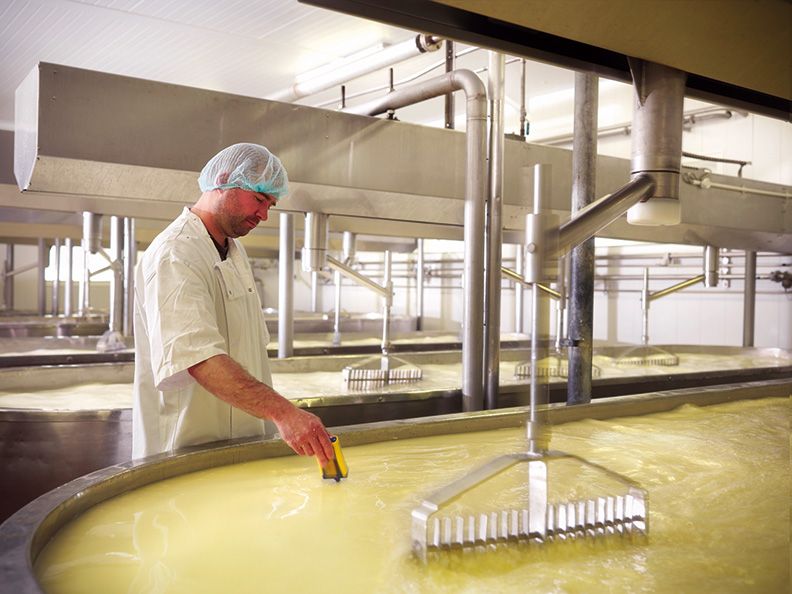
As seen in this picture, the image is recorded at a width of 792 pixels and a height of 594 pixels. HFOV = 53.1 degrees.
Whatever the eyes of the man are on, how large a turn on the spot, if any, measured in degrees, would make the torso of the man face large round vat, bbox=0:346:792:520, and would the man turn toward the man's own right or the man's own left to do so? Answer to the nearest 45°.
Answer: approximately 135° to the man's own left

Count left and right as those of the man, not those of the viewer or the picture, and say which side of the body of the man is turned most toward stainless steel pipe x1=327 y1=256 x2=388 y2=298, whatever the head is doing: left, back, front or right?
left

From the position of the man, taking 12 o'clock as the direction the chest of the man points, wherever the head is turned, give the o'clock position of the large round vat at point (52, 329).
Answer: The large round vat is roughly at 7 o'clock from the man.

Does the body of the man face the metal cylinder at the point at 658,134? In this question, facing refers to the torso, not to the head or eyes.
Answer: yes

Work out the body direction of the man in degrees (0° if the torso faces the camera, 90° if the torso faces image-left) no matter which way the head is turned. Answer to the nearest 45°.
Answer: approximately 315°

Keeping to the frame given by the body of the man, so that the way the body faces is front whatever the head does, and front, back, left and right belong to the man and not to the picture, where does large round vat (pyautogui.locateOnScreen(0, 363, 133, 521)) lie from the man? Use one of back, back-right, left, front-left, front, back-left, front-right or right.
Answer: back

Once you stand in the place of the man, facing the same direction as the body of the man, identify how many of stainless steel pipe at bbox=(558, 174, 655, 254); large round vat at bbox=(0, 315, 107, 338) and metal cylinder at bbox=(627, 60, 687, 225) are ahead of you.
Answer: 2

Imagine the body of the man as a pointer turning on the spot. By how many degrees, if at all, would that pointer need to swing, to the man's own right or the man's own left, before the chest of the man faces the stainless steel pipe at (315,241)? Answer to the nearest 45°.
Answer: approximately 135° to the man's own left

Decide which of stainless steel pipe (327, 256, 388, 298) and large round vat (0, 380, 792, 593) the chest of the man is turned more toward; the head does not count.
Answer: the large round vat

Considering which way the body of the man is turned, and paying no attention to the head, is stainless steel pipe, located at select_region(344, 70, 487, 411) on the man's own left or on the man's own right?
on the man's own left
